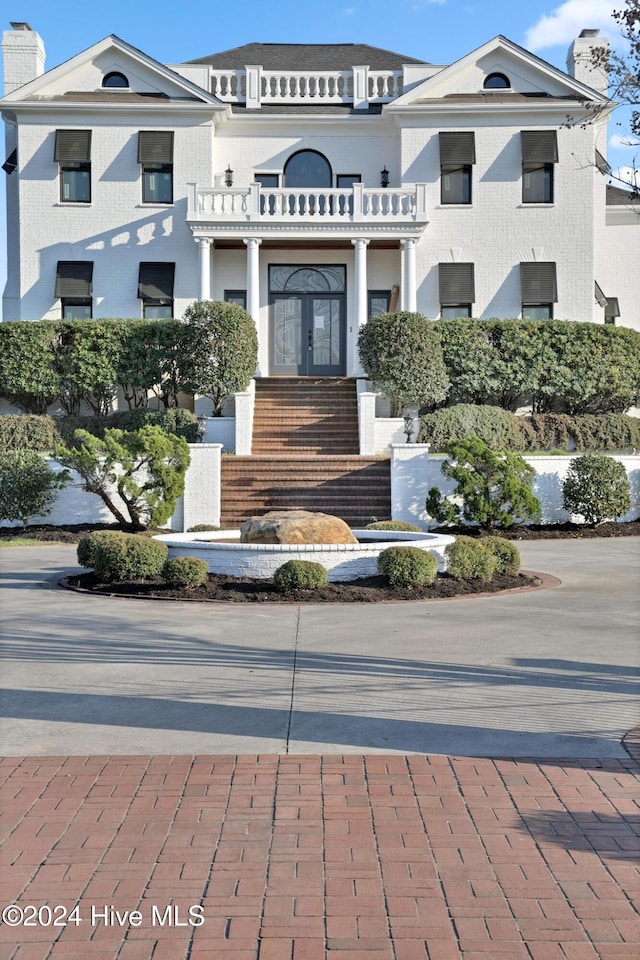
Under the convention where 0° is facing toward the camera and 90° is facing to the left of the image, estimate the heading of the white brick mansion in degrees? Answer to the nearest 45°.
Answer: approximately 0°

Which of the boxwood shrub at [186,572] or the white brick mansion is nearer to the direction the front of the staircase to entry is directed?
the boxwood shrub

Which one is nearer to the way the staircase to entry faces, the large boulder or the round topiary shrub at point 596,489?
the large boulder

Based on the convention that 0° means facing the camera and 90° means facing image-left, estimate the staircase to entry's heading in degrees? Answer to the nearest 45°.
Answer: approximately 0°

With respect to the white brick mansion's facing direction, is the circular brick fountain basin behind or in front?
in front

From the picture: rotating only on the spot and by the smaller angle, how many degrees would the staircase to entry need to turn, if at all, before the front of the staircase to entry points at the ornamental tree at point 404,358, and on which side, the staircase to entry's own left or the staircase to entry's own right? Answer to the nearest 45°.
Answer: approximately 135° to the staircase to entry's own left

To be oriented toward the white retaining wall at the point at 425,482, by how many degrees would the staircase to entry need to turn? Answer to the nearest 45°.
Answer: approximately 45° to its left

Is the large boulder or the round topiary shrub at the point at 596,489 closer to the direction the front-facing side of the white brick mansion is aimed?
the large boulder

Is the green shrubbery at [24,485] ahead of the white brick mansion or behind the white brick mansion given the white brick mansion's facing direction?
ahead

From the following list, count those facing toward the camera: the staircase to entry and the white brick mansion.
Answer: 2
